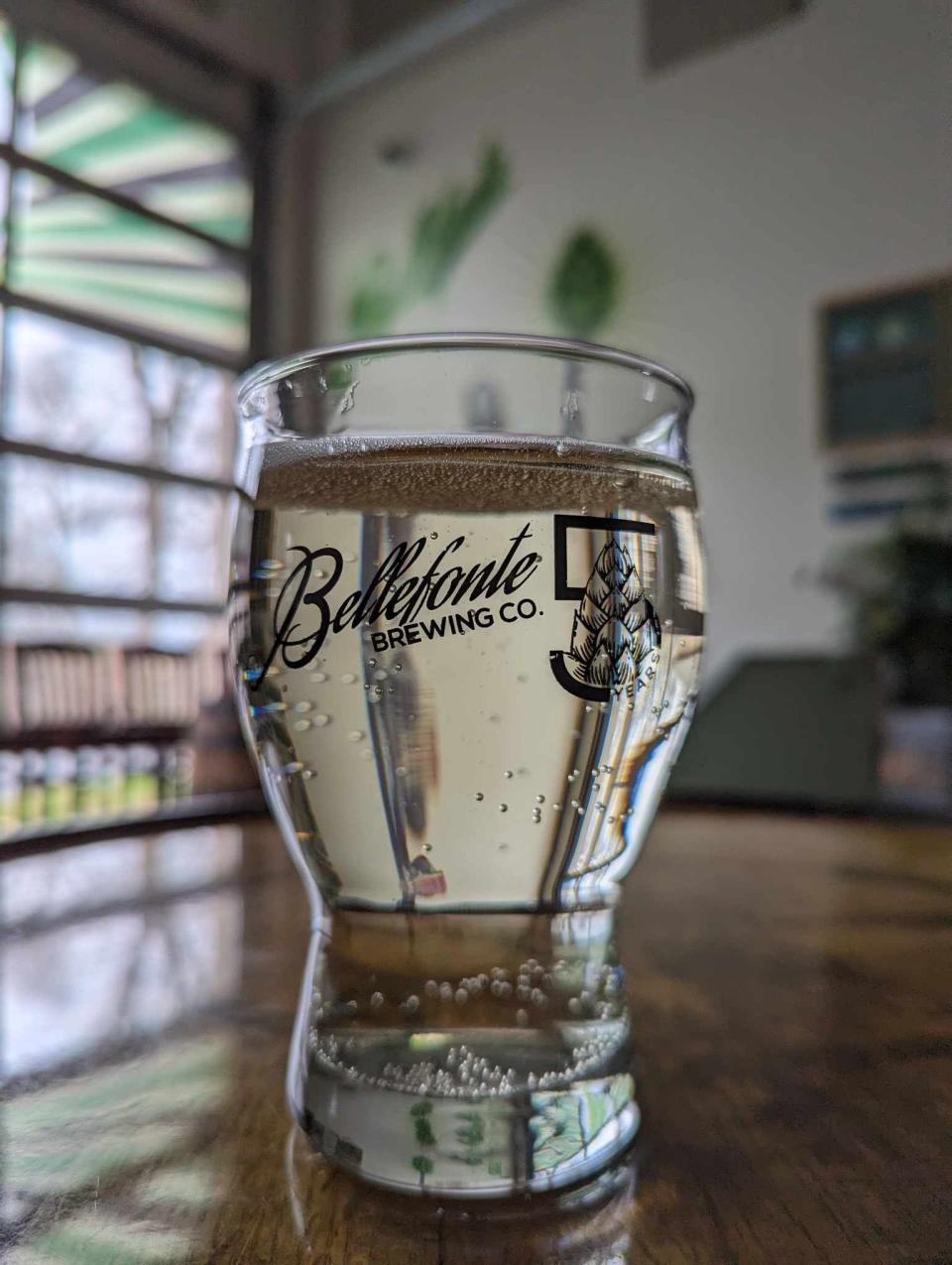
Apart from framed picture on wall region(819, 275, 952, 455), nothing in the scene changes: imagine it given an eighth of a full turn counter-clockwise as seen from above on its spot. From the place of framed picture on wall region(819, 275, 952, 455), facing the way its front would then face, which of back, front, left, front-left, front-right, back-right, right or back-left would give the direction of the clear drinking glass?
front

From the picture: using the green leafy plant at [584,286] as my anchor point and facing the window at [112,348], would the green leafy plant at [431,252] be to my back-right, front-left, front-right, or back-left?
front-right

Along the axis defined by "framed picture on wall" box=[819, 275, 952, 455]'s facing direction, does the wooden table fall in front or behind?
in front

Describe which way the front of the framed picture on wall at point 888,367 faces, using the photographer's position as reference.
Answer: facing the viewer and to the left of the viewer

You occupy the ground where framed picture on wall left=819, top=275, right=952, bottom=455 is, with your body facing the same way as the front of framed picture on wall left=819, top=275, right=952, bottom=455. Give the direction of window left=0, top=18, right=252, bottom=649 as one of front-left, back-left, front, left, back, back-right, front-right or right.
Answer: front-right

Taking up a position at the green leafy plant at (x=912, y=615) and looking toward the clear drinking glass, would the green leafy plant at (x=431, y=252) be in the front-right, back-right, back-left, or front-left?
back-right

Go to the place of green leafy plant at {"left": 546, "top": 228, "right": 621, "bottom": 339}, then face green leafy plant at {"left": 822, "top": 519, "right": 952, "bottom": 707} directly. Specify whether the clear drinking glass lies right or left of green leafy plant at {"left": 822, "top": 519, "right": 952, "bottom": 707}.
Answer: right

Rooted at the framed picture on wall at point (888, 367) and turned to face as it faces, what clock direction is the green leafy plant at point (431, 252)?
The green leafy plant is roughly at 2 o'clock from the framed picture on wall.

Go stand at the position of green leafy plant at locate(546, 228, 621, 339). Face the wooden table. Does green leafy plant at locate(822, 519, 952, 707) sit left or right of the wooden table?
left
